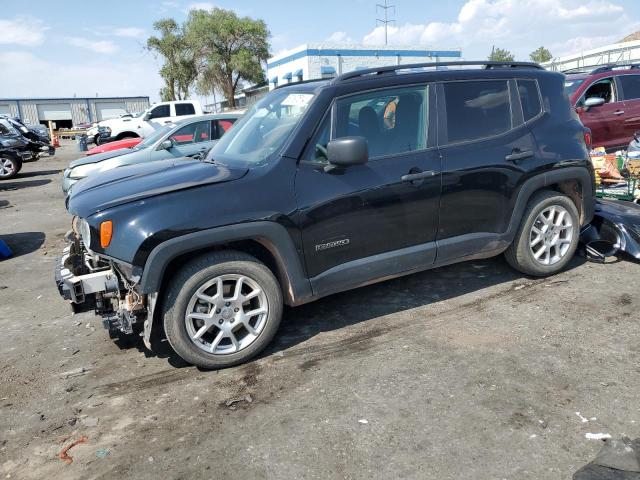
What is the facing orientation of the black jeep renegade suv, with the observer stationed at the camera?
facing the viewer and to the left of the viewer

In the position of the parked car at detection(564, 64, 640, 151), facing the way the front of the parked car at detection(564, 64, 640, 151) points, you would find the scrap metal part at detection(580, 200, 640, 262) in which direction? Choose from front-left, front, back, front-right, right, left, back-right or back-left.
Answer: front-left

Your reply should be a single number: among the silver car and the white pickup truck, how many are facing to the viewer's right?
0

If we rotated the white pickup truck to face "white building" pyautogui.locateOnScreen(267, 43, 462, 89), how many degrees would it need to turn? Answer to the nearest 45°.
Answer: approximately 180°

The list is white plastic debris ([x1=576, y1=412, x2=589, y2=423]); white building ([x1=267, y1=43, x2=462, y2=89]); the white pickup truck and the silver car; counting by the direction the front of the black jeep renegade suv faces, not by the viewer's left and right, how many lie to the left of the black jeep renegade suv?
1

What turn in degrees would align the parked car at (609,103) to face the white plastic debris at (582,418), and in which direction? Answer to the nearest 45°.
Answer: approximately 45° to its left

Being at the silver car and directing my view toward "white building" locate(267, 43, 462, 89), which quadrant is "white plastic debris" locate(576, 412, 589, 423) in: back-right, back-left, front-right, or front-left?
back-right

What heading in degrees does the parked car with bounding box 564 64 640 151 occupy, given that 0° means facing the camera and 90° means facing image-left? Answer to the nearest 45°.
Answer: approximately 45°
